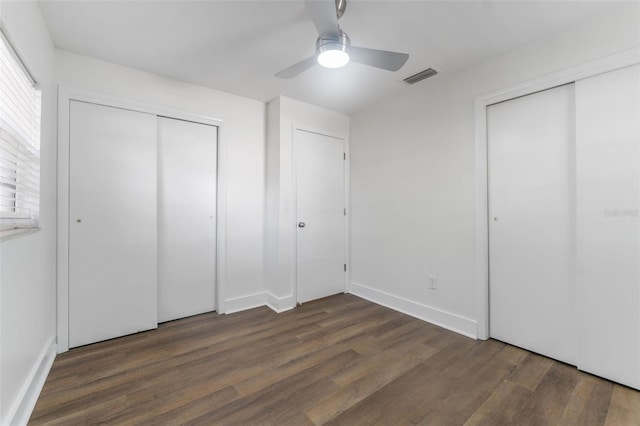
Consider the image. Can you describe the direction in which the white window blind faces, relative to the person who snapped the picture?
facing to the right of the viewer

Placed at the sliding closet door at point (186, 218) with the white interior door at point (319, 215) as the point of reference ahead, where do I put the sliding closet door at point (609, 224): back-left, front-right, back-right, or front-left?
front-right

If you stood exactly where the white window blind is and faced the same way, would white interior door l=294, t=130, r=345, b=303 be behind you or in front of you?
in front

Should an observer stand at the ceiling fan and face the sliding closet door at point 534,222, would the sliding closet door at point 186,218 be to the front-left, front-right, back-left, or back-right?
back-left

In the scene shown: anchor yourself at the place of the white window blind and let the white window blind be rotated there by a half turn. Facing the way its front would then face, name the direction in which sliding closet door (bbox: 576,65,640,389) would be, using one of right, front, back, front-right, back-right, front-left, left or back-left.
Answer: back-left

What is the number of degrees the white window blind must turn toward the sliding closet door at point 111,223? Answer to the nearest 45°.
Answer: approximately 45° to its left

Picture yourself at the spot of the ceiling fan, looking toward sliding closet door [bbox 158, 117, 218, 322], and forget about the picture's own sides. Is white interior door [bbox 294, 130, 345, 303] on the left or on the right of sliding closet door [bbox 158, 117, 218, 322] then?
right

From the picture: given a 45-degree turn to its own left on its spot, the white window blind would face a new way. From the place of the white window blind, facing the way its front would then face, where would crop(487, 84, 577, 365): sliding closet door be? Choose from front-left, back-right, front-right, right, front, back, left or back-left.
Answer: right

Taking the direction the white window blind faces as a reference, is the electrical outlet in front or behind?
in front
